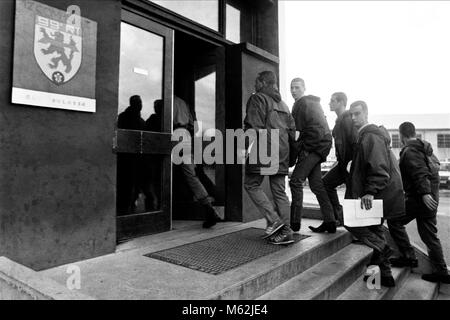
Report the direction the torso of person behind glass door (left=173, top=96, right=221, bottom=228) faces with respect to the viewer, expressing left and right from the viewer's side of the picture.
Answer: facing to the left of the viewer

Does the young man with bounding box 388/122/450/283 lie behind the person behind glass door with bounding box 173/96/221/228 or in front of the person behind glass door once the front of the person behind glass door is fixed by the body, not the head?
behind

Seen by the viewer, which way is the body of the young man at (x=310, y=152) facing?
to the viewer's left

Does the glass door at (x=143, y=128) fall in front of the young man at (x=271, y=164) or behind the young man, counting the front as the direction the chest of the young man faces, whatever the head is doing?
in front

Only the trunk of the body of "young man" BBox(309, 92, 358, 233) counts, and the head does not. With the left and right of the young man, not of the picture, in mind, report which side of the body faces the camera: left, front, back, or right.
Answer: left

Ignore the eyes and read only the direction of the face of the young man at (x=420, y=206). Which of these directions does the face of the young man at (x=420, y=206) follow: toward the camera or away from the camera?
away from the camera

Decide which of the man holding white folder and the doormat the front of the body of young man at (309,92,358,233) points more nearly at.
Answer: the doormat

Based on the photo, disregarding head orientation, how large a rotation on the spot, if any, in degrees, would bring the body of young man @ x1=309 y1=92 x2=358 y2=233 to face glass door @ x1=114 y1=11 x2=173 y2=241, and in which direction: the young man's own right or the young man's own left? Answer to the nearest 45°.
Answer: approximately 45° to the young man's own left

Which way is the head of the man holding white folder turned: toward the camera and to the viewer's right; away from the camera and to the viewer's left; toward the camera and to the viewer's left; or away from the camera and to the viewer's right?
toward the camera and to the viewer's left

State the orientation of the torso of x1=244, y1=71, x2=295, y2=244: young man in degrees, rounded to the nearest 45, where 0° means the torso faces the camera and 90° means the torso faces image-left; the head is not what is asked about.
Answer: approximately 135°

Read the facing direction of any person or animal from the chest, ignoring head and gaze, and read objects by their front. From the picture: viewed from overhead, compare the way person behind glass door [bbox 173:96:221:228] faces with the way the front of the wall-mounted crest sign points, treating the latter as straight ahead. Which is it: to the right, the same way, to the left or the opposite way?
the opposite way

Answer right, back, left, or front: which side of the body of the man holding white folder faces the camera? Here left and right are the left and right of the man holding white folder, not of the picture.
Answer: left
